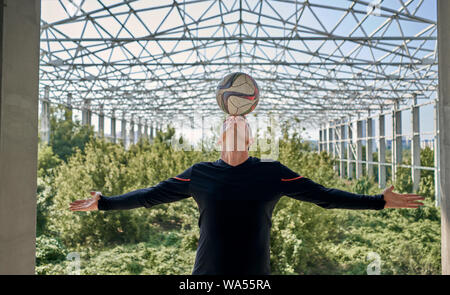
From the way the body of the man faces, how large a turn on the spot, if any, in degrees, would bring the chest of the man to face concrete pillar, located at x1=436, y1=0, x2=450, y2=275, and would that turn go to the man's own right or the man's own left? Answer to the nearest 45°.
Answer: approximately 90° to the man's own left

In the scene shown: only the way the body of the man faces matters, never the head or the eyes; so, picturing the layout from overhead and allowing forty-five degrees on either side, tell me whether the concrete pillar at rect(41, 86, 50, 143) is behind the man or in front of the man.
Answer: behind

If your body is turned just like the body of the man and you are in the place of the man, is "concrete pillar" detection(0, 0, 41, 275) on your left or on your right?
on your right

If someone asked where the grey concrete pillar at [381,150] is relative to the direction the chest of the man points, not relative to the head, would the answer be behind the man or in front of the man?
behind

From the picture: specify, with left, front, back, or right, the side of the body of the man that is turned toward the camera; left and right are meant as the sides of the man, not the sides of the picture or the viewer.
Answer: front
